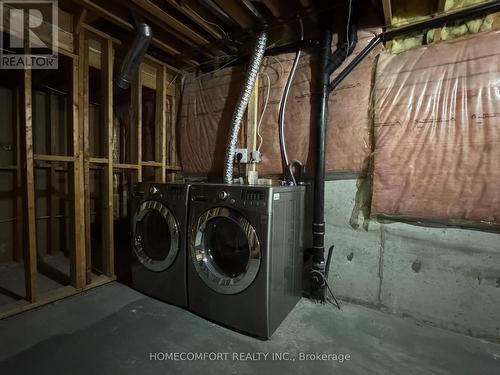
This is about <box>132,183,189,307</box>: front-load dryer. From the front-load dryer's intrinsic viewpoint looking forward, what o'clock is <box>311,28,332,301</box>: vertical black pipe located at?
The vertical black pipe is roughly at 8 o'clock from the front-load dryer.

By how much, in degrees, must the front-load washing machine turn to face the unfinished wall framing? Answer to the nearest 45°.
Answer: approximately 90° to its right

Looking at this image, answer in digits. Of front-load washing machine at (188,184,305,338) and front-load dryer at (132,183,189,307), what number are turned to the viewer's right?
0

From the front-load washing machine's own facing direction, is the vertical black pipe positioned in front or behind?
behind

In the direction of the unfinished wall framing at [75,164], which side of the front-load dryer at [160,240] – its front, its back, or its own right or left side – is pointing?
right

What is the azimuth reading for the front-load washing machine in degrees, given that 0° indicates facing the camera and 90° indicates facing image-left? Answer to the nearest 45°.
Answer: approximately 45°

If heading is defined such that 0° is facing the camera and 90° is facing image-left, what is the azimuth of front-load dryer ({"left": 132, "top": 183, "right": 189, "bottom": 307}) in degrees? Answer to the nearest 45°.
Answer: approximately 45°
